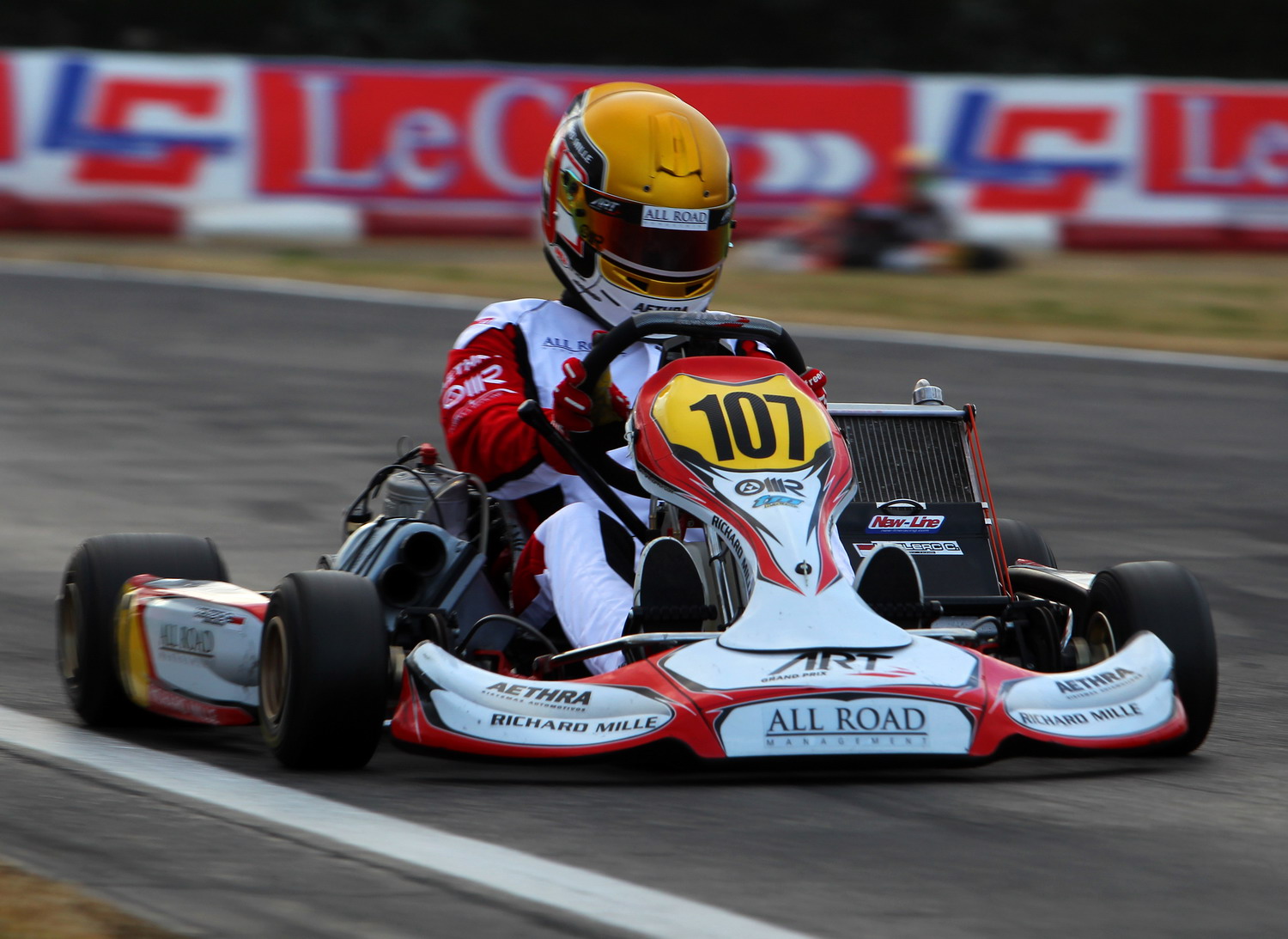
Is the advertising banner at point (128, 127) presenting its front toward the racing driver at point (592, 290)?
yes

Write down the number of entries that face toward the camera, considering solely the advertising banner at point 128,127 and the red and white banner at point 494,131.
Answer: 2

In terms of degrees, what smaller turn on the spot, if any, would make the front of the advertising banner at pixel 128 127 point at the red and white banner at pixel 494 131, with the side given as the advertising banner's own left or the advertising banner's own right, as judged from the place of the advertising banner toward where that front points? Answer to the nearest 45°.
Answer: approximately 90° to the advertising banner's own left

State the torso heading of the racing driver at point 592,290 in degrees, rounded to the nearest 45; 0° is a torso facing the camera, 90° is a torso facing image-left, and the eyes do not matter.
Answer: approximately 315°

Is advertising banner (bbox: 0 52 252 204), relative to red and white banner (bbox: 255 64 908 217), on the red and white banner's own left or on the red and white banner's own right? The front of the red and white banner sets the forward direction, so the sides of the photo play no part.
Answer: on the red and white banner's own right

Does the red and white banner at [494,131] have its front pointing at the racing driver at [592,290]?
yes

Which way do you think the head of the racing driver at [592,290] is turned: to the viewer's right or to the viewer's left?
to the viewer's right

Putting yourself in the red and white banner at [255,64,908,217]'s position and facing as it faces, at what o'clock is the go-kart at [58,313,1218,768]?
The go-kart is roughly at 12 o'clock from the red and white banner.

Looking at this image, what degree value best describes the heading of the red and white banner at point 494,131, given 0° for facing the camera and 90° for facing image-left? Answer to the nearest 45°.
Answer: approximately 0°
